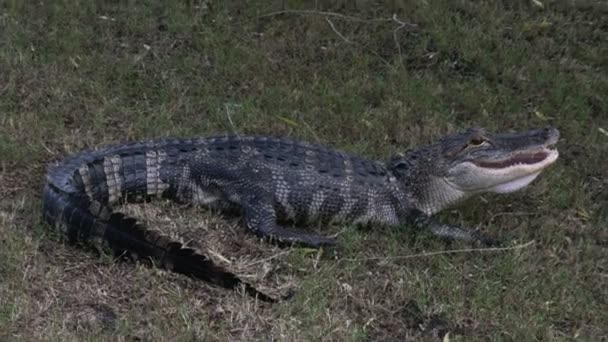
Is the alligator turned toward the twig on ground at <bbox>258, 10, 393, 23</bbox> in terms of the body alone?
no

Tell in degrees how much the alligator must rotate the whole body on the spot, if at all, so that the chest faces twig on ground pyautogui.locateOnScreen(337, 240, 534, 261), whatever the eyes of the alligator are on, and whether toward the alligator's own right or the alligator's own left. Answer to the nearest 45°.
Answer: approximately 45° to the alligator's own right

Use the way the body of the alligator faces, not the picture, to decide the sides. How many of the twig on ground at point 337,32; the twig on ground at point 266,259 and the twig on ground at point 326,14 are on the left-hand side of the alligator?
2

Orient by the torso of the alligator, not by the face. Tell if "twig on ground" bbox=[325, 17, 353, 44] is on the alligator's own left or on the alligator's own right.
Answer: on the alligator's own left

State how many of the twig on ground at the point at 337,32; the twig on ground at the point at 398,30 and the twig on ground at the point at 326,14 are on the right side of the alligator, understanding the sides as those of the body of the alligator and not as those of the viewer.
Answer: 0

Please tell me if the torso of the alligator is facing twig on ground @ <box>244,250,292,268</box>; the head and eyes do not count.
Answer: no

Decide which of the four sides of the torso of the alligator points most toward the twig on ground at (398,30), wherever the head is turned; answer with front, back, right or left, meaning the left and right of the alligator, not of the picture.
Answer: left

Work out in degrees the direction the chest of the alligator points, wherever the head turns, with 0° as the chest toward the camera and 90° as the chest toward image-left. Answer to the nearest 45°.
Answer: approximately 270°
